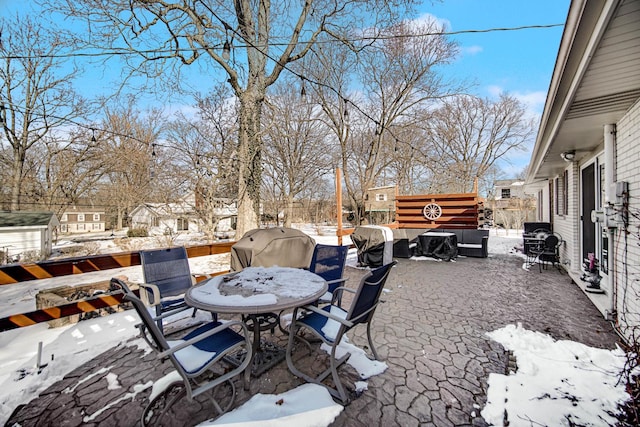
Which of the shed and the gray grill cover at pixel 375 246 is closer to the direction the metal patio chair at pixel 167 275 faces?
the gray grill cover

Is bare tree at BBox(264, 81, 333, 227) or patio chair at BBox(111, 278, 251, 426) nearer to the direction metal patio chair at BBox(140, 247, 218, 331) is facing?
the patio chair

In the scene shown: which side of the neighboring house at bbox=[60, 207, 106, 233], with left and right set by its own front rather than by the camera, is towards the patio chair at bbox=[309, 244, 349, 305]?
front

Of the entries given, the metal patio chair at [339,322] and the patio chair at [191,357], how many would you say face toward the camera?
0

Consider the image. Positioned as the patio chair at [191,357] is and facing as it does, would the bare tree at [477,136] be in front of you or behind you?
in front

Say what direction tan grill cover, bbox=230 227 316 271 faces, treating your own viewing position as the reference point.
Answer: facing the viewer and to the right of the viewer

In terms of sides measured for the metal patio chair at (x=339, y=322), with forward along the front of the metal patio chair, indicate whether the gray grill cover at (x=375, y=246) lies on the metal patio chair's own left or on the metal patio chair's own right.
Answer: on the metal patio chair's own right

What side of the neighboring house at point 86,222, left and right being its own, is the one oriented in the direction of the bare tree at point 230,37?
front

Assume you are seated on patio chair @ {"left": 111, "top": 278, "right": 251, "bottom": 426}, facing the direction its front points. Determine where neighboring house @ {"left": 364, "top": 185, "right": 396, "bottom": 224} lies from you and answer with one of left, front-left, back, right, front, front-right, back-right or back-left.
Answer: front

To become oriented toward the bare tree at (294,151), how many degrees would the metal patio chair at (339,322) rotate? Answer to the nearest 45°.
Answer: approximately 45° to its right

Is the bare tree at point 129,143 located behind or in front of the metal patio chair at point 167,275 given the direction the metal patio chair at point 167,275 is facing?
behind
